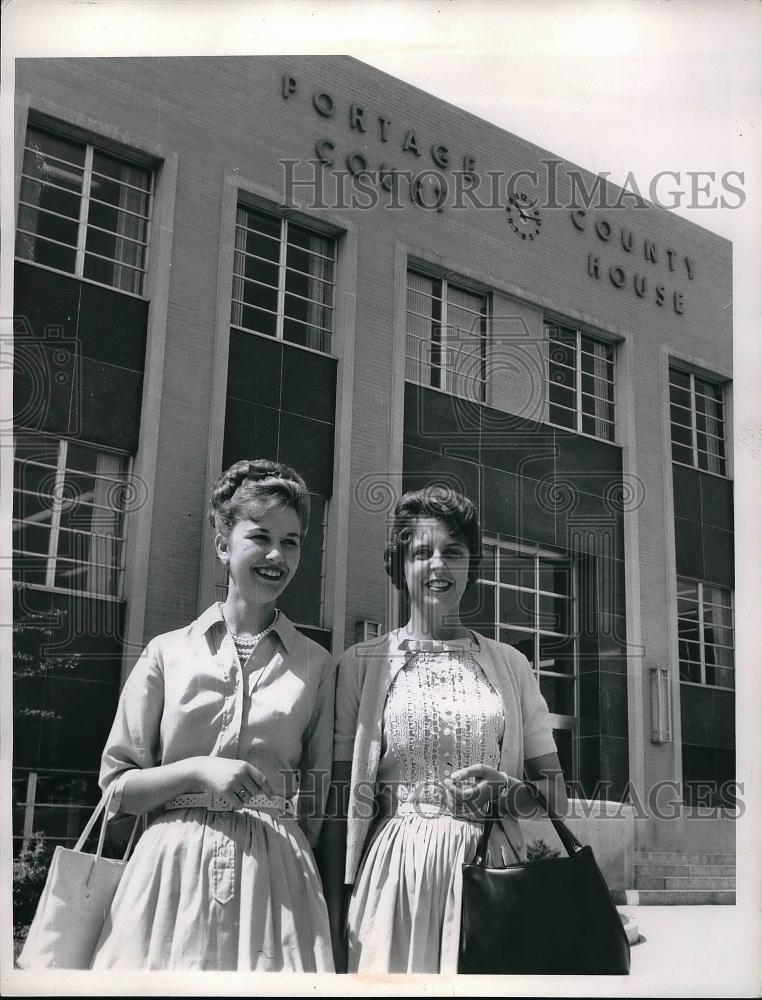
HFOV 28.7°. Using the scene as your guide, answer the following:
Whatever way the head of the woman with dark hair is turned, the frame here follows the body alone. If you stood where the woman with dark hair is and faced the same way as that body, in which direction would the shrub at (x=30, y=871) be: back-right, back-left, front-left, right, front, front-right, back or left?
right

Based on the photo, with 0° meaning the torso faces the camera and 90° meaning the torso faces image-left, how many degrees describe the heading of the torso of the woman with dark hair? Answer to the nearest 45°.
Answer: approximately 0°

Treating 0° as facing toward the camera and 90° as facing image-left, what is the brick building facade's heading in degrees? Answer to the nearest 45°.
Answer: approximately 315°
